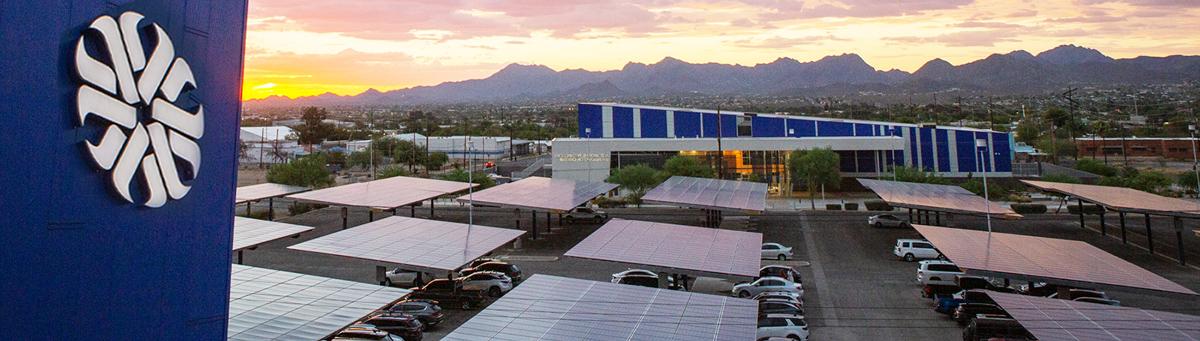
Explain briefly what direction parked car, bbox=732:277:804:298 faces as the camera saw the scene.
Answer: facing to the left of the viewer

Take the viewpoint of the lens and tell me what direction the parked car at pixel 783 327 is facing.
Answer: facing to the left of the viewer

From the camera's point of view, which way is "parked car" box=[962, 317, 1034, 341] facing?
to the viewer's right

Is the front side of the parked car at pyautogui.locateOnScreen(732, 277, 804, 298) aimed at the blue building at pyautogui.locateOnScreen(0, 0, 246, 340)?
no

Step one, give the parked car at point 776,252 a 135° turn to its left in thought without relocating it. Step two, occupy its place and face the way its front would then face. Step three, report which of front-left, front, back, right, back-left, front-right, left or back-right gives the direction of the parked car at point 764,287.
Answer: front-right

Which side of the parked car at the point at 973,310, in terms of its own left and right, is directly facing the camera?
right

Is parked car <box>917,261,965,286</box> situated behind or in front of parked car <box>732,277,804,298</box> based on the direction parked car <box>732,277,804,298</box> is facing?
behind

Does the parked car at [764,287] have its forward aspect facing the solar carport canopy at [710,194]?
no

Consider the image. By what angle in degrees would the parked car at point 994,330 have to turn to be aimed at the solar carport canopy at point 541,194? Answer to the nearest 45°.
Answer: approximately 180°

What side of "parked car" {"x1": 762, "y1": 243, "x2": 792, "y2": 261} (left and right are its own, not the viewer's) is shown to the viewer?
left

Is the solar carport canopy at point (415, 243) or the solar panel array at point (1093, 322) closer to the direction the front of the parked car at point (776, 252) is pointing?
the solar carport canopy

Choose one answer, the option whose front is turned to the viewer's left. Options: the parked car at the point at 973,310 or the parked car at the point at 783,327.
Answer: the parked car at the point at 783,327

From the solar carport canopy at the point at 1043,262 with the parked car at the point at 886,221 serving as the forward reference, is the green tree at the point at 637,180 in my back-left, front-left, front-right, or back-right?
front-left

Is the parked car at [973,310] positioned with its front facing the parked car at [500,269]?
no
